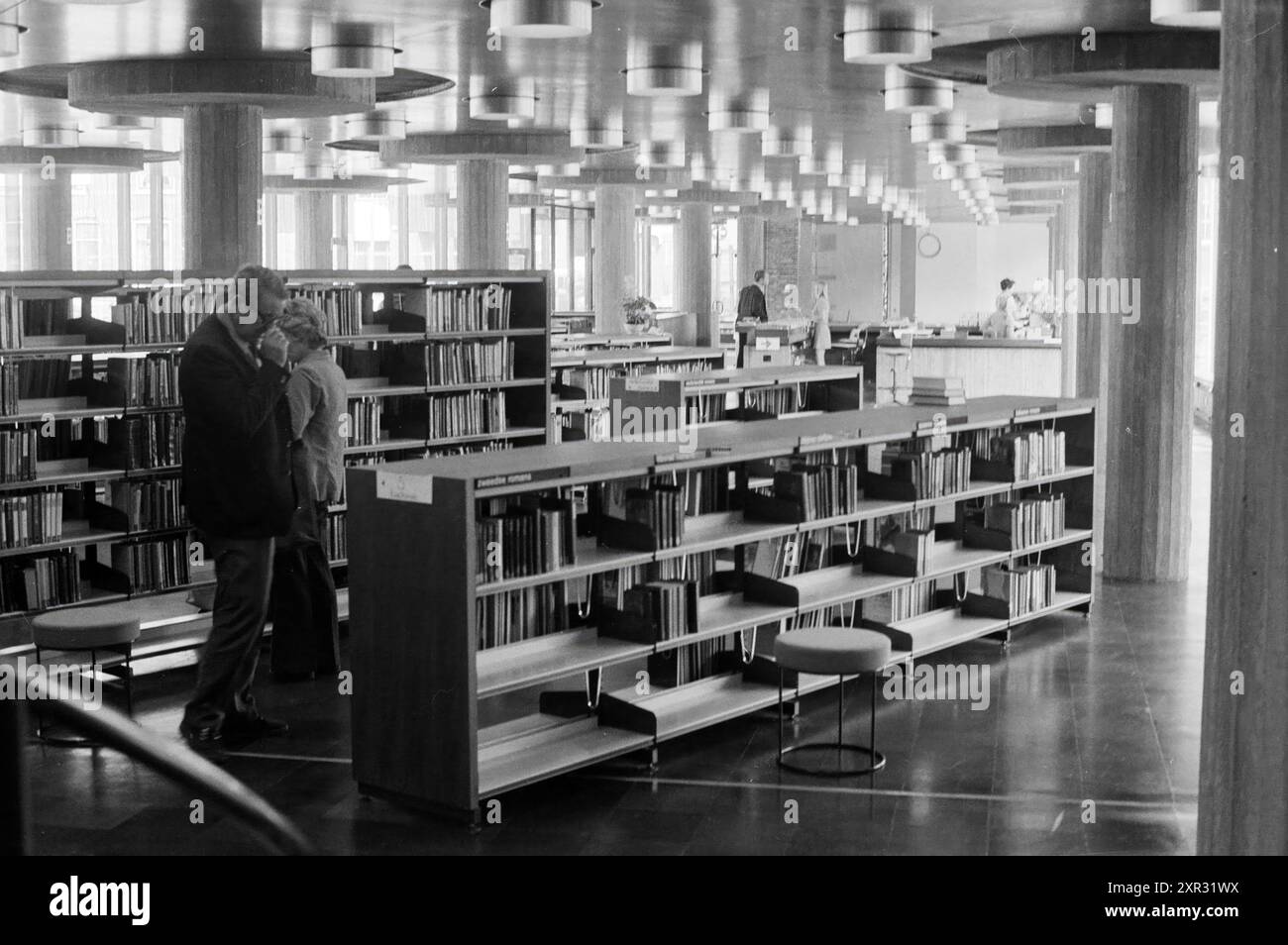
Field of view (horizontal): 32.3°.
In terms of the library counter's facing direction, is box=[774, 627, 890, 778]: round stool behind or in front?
in front

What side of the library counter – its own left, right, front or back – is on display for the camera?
front

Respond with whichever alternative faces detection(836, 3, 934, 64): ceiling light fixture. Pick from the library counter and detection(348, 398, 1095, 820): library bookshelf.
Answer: the library counter

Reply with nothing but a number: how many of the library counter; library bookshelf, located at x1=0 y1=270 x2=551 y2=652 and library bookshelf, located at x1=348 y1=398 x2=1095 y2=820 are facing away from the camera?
0

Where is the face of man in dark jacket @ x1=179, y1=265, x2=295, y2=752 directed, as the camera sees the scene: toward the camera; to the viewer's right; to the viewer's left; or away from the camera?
to the viewer's right

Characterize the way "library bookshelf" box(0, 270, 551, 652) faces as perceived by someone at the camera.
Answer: facing the viewer and to the right of the viewer

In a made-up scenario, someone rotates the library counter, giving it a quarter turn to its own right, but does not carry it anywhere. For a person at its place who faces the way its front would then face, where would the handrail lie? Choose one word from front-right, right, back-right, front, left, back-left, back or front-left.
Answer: left

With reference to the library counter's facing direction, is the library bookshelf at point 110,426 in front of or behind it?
in front

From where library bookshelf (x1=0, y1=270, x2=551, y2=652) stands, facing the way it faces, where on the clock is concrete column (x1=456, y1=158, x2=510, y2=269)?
The concrete column is roughly at 8 o'clock from the library bookshelf.

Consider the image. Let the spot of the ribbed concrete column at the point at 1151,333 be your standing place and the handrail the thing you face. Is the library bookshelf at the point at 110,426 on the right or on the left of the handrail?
right

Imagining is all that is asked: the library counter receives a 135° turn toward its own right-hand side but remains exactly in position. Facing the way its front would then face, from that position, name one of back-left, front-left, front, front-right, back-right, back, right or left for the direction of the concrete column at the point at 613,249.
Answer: front-left

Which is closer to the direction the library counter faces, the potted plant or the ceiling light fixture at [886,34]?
the ceiling light fixture

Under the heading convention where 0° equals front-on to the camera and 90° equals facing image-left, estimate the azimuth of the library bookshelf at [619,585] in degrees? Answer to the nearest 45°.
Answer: approximately 315°

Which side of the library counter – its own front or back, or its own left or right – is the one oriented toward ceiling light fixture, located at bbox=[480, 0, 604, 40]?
front
